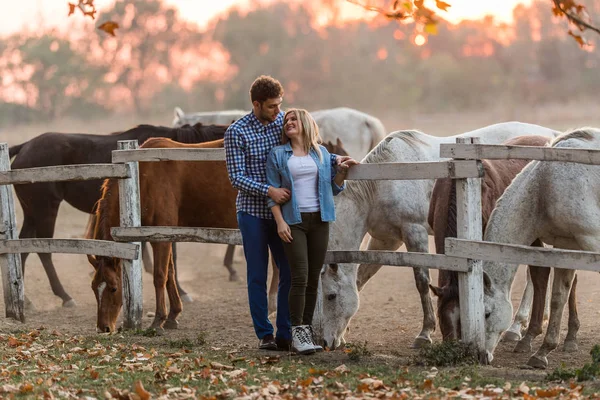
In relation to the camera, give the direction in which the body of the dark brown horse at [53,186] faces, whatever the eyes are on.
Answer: to the viewer's right

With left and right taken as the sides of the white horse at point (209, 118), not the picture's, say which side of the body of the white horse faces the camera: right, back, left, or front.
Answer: left

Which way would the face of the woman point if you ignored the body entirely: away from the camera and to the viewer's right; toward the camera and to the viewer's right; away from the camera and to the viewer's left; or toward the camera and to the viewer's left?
toward the camera and to the viewer's left

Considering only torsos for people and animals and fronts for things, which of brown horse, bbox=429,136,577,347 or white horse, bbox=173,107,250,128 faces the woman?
the brown horse

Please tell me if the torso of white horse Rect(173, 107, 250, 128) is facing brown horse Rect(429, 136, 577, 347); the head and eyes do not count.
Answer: no

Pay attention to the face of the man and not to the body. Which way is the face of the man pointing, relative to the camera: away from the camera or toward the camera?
toward the camera

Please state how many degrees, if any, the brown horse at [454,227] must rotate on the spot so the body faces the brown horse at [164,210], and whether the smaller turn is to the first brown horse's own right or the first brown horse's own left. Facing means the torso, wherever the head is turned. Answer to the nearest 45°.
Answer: approximately 45° to the first brown horse's own right

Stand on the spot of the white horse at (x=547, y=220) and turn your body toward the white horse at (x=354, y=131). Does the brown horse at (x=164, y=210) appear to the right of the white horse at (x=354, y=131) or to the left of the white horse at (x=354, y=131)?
left

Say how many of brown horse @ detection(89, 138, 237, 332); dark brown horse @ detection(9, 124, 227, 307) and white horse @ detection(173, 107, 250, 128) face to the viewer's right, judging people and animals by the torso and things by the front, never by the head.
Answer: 1

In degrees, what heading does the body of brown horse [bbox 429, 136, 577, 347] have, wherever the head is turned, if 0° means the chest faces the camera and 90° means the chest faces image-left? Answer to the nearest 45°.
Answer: approximately 45°

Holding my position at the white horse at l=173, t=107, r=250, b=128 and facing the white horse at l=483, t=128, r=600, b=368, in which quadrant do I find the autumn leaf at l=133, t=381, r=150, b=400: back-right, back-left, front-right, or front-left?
front-right

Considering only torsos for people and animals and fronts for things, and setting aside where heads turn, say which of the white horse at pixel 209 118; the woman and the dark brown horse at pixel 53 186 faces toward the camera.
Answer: the woman

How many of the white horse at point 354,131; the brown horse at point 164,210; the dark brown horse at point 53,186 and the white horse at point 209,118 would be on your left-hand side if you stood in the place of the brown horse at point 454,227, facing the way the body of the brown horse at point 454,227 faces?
0

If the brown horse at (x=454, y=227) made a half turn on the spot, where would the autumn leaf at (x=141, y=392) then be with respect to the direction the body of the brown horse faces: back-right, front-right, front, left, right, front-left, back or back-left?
back

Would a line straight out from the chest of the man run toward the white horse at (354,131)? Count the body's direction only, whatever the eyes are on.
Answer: no

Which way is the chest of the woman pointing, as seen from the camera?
toward the camera

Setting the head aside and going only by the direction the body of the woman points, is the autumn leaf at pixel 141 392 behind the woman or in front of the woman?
in front

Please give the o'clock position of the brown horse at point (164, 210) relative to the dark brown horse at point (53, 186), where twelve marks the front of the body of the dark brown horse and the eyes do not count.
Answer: The brown horse is roughly at 2 o'clock from the dark brown horse.

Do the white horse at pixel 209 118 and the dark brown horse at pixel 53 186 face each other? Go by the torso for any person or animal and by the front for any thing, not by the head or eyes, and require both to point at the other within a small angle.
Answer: no

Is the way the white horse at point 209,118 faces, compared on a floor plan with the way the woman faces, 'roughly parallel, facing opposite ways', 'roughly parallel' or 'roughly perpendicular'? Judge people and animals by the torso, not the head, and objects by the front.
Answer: roughly perpendicular
